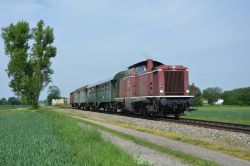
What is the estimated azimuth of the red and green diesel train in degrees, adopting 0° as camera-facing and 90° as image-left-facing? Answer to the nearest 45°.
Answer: approximately 315°
